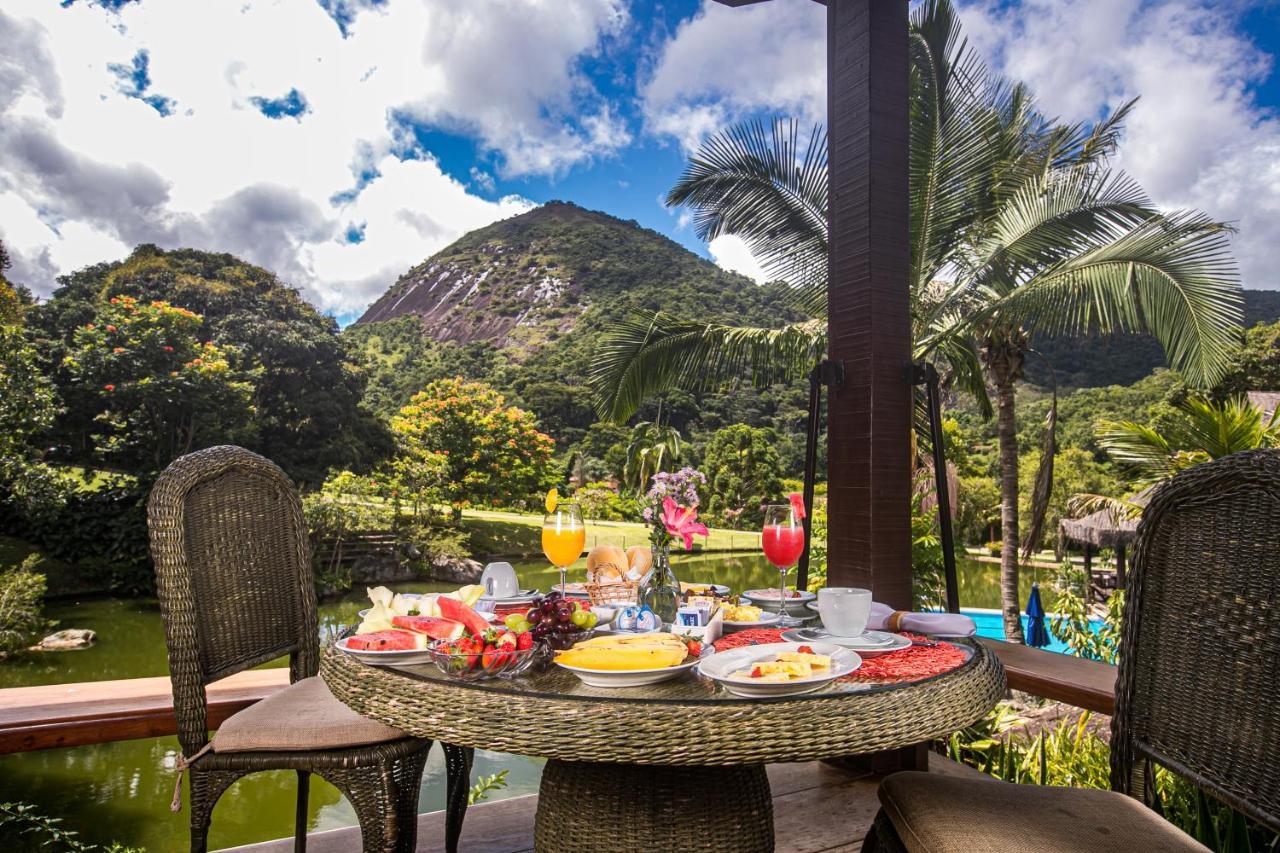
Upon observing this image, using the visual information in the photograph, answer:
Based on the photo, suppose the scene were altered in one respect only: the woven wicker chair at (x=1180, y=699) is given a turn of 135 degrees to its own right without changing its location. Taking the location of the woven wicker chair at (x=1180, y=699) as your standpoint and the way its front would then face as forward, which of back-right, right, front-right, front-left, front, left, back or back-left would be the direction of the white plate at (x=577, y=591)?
left

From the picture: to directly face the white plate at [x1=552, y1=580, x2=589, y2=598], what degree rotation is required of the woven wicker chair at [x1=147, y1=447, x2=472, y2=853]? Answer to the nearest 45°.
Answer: approximately 45° to its left

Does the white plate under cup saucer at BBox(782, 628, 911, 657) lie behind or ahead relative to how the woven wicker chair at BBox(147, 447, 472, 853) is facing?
ahead

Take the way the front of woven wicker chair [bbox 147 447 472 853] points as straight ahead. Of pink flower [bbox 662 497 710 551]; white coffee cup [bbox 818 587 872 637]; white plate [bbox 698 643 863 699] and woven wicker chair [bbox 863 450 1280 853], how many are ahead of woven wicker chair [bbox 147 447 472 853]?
4

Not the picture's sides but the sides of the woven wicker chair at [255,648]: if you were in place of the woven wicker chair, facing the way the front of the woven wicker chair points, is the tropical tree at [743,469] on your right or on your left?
on your left

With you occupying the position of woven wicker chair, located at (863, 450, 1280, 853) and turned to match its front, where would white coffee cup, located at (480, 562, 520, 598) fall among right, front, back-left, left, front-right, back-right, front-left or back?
front-right

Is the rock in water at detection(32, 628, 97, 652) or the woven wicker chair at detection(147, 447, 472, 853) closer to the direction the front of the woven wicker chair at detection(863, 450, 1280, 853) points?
the woven wicker chair

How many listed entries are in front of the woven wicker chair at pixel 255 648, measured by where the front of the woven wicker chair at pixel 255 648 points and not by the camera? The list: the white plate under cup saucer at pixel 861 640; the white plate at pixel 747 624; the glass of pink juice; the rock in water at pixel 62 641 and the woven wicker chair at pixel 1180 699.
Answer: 4

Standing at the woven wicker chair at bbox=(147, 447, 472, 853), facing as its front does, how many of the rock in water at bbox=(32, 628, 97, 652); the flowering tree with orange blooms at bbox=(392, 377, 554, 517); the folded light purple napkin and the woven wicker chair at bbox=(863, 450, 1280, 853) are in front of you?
2

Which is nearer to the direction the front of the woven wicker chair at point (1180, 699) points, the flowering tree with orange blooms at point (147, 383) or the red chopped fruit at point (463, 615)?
the red chopped fruit

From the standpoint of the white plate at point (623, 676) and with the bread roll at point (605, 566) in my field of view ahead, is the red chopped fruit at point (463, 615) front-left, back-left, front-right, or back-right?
front-left

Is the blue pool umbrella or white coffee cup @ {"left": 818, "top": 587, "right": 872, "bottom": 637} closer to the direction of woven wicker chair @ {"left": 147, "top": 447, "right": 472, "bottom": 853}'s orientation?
the white coffee cup
